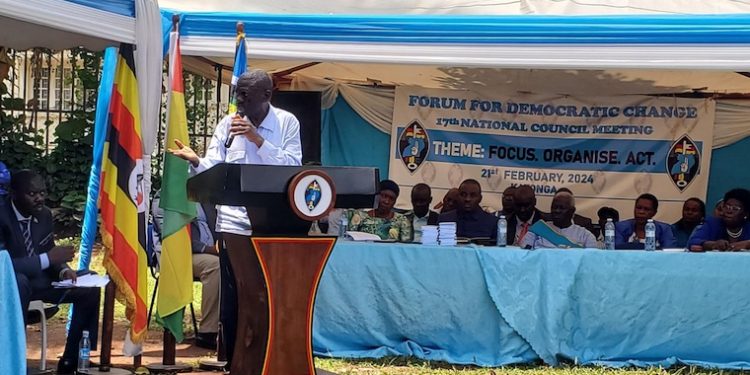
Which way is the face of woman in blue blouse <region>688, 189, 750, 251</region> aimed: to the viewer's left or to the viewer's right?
to the viewer's left

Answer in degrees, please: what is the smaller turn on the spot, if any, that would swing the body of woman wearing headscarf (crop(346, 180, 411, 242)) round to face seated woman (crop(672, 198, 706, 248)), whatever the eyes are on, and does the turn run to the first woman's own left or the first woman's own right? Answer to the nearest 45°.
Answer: approximately 90° to the first woman's own left

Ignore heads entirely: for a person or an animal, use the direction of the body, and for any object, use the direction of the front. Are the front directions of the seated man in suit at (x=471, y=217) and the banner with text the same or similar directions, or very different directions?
same or similar directions

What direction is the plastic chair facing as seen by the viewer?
to the viewer's right

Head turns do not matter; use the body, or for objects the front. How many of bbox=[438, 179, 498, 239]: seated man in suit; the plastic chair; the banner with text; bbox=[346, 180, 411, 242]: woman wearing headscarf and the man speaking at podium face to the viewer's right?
1

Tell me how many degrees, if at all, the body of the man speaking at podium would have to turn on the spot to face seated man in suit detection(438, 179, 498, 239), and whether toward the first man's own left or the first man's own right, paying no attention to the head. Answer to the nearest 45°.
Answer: approximately 180°

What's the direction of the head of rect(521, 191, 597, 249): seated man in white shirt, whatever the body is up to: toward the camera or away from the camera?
toward the camera

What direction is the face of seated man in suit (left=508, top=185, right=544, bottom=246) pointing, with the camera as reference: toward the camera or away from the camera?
toward the camera

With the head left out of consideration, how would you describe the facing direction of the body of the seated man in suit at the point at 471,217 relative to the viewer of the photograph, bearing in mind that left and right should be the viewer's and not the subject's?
facing the viewer

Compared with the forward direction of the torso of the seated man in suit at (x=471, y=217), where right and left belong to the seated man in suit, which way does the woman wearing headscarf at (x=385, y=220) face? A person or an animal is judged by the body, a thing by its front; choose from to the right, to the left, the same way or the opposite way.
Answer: the same way

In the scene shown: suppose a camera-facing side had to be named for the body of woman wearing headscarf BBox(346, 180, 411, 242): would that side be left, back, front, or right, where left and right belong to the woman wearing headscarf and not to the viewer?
front

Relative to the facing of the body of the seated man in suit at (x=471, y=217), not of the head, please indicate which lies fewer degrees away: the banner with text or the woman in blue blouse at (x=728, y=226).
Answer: the woman in blue blouse

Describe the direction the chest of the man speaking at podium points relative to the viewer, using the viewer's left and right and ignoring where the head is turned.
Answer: facing the viewer and to the left of the viewer
